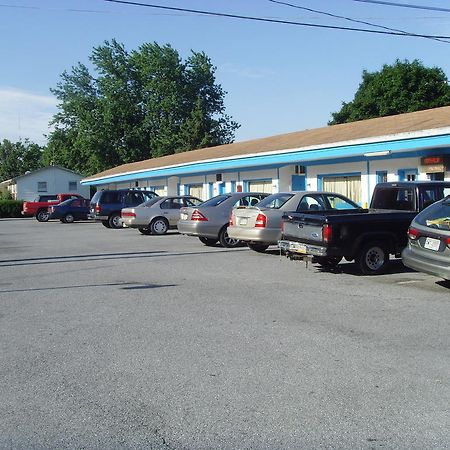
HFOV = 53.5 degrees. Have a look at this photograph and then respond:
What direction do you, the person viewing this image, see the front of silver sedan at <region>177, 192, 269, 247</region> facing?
facing away from the viewer and to the right of the viewer

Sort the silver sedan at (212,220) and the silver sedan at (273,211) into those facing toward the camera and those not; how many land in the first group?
0

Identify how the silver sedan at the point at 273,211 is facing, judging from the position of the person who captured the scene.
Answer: facing away from the viewer and to the right of the viewer

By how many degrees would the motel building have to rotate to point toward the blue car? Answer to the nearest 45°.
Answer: approximately 90° to its right

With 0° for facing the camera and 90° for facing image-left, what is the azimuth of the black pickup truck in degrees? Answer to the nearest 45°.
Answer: approximately 225°

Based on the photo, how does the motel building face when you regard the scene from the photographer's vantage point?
facing the viewer and to the left of the viewer

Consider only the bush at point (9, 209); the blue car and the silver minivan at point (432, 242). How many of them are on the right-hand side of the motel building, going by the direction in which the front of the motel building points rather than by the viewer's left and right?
2

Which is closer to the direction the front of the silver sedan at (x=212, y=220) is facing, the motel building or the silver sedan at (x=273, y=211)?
the motel building

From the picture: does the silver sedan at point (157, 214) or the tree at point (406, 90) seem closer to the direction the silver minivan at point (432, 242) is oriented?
the tree

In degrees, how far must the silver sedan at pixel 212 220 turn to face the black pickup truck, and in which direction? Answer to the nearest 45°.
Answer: approximately 90° to its right

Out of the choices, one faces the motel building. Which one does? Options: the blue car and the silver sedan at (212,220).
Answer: the silver sedan

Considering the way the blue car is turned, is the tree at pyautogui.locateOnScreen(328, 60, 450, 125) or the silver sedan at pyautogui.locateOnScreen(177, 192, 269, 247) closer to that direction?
the tree

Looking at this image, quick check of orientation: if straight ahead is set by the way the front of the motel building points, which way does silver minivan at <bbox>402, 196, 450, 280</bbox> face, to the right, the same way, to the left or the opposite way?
the opposite way

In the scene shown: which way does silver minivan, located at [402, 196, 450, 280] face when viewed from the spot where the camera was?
facing away from the viewer and to the right of the viewer
